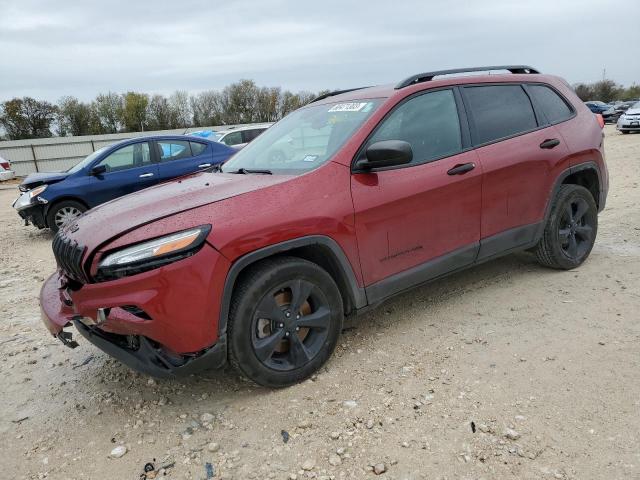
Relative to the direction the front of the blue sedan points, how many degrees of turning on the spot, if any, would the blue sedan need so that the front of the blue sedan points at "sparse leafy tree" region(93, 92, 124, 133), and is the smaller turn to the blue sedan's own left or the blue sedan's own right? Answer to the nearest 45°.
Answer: approximately 135° to the blue sedan's own right

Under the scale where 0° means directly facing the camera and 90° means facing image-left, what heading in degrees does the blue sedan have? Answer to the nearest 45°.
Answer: approximately 45°

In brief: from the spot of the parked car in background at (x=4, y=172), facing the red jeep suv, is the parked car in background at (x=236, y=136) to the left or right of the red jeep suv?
left

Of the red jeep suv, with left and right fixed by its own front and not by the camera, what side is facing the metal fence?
right

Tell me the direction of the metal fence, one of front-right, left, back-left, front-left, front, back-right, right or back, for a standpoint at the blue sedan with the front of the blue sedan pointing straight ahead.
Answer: back-right

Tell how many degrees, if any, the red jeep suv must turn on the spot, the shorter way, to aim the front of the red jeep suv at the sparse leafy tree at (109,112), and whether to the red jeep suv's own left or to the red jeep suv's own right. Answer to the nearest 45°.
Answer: approximately 135° to the red jeep suv's own right

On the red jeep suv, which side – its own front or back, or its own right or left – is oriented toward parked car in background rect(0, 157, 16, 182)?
right

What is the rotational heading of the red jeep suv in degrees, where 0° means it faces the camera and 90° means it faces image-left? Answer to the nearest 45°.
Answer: approximately 45°

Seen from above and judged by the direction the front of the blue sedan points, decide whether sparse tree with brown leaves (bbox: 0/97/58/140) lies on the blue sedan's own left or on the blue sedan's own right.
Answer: on the blue sedan's own right
